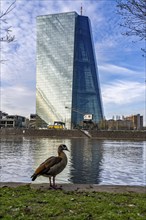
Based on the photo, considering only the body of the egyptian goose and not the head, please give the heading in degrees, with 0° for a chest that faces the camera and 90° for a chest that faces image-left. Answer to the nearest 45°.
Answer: approximately 270°
